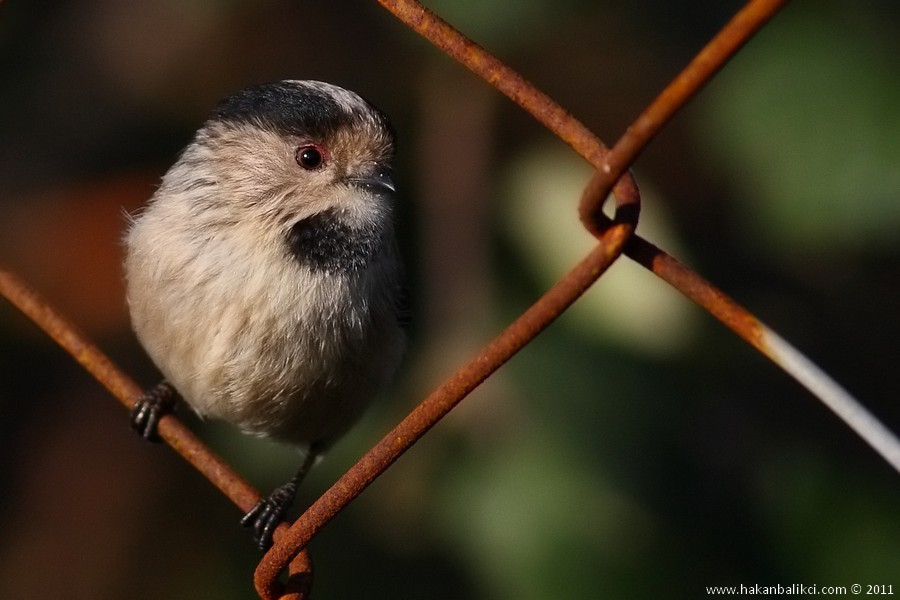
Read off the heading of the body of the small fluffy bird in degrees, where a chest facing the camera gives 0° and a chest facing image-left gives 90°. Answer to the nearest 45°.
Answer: approximately 315°
